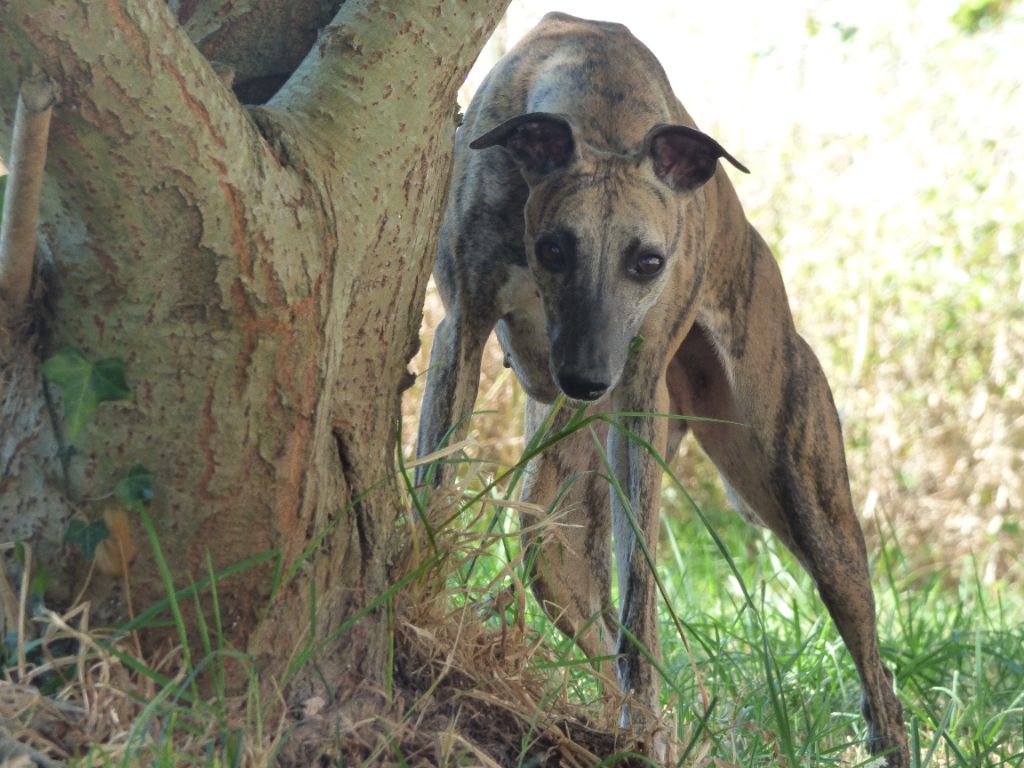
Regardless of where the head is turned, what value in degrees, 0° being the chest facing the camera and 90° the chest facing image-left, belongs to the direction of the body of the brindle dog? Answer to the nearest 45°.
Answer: approximately 0°

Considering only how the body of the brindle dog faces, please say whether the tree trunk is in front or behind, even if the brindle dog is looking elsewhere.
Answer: in front
